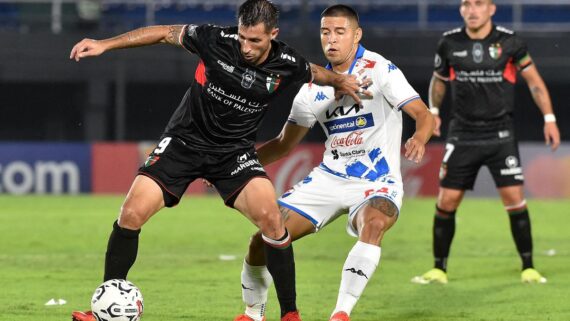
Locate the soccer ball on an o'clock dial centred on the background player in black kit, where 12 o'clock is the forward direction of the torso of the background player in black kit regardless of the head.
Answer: The soccer ball is roughly at 1 o'clock from the background player in black kit.

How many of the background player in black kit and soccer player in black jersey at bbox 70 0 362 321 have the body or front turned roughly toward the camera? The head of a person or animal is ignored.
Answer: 2

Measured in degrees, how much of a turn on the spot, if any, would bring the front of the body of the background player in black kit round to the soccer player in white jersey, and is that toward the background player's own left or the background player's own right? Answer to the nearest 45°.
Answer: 0° — they already face them

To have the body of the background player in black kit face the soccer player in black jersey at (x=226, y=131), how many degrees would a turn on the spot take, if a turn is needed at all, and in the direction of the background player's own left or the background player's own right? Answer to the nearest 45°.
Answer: approximately 45° to the background player's own right

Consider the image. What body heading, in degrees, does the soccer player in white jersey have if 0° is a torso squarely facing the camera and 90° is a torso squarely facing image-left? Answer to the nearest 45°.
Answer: approximately 45°

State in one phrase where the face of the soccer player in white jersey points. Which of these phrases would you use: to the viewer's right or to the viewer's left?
to the viewer's left

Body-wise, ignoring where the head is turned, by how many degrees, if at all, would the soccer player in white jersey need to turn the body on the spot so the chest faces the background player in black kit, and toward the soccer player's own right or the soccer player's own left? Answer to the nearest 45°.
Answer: approximately 180°

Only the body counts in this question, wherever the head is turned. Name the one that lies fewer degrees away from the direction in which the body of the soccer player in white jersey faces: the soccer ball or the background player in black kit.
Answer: the soccer ball
